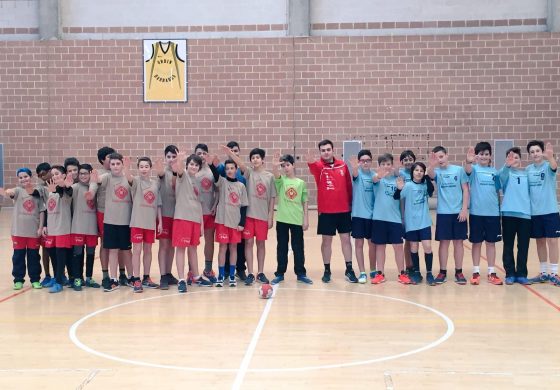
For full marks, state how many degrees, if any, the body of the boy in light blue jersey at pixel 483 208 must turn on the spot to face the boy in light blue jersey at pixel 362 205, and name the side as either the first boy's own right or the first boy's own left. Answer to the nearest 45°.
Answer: approximately 90° to the first boy's own right

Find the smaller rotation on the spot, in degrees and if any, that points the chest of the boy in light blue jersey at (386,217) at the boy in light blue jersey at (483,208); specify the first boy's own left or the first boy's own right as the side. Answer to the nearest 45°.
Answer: approximately 90° to the first boy's own left

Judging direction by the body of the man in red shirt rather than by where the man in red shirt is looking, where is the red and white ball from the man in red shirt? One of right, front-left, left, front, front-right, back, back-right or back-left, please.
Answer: front-right

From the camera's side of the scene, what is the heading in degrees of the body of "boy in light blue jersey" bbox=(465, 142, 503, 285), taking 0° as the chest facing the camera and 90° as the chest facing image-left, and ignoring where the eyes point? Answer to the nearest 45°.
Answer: approximately 0°

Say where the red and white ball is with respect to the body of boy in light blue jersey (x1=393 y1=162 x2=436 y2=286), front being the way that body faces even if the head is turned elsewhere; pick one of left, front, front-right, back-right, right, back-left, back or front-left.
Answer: front-right

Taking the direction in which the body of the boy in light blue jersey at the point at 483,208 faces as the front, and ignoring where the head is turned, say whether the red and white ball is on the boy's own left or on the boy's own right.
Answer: on the boy's own right
